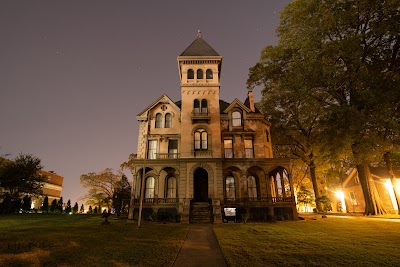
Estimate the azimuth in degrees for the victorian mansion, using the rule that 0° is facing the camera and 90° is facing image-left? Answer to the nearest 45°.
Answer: approximately 0°

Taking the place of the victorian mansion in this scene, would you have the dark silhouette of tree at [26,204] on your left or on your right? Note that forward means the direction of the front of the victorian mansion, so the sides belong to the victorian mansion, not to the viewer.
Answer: on your right

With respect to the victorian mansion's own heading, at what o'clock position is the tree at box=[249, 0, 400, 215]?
The tree is roughly at 10 o'clock from the victorian mansion.

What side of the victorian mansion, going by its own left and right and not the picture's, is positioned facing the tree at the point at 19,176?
right

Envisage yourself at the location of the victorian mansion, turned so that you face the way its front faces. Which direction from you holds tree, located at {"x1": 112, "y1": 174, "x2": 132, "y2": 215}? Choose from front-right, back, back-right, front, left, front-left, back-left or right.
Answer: back-right

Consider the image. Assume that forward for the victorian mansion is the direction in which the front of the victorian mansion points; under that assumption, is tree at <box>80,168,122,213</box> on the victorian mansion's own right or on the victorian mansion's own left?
on the victorian mansion's own right
